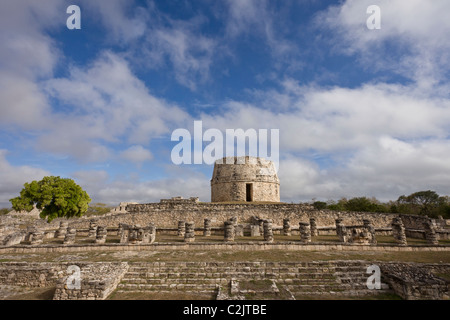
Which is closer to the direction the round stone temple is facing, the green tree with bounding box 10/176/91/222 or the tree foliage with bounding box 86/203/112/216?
the green tree

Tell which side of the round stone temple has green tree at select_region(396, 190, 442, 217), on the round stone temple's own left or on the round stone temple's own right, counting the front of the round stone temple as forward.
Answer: on the round stone temple's own left

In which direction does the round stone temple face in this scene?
toward the camera

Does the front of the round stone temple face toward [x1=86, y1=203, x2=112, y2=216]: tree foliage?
no
